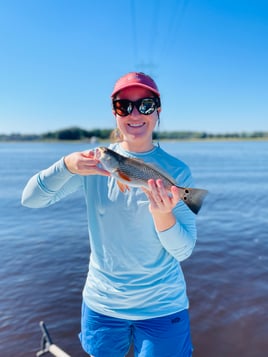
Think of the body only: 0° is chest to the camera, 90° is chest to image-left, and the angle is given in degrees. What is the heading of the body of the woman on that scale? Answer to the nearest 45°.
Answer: approximately 0°
